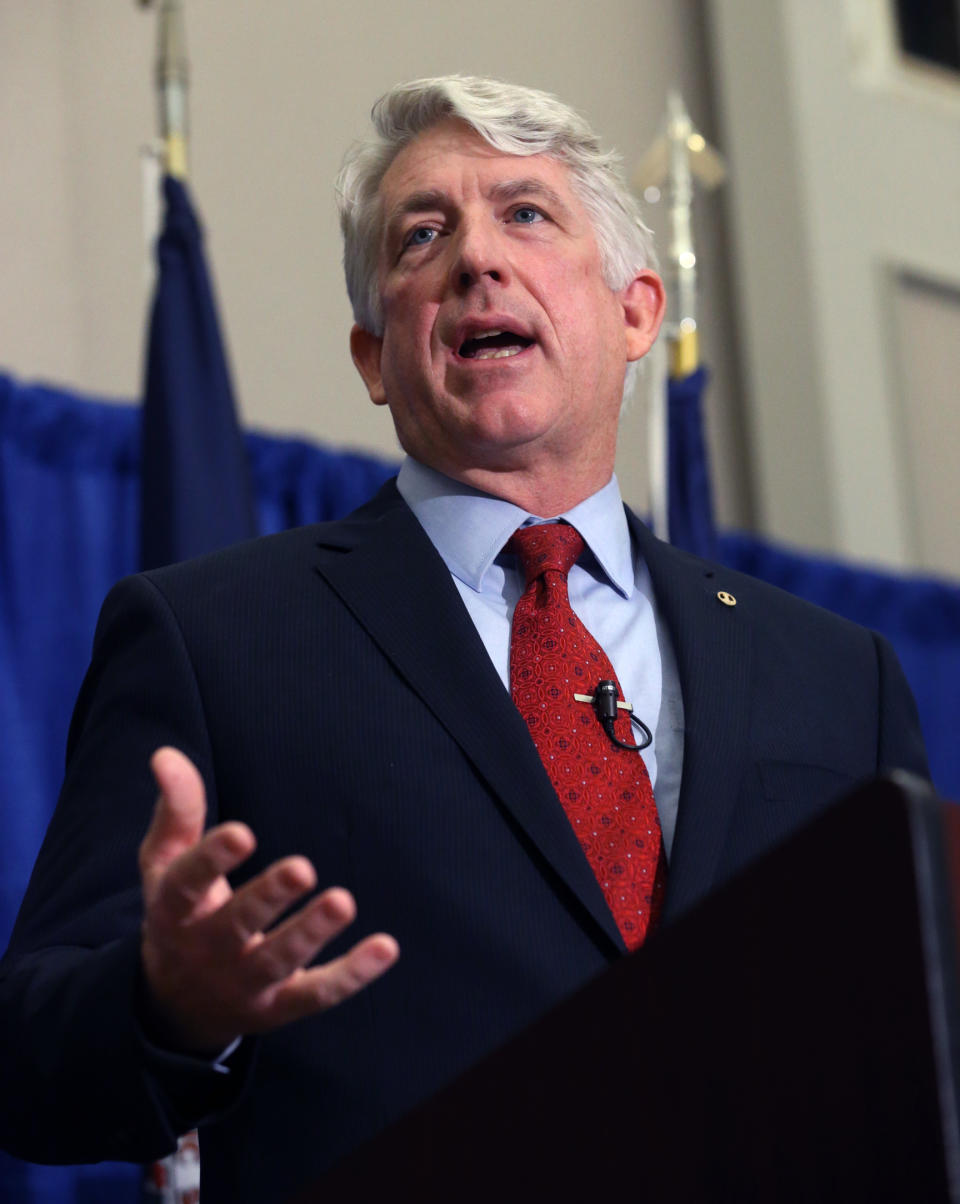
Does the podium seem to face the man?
no

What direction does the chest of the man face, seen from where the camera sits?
toward the camera

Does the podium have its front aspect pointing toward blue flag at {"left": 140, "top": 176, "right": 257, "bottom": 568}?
no

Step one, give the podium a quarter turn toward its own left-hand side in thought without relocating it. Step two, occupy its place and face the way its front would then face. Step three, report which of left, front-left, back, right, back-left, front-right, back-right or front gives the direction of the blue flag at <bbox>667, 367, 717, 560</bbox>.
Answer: front-left

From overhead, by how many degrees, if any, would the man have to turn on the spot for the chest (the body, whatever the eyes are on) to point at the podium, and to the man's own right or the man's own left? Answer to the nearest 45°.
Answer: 0° — they already face it

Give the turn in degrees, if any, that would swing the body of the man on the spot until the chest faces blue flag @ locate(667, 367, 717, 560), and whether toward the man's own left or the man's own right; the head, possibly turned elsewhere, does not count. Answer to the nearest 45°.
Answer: approximately 180°

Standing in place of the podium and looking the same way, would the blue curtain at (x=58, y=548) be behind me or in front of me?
behind

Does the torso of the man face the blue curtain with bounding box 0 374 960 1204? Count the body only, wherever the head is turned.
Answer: no
